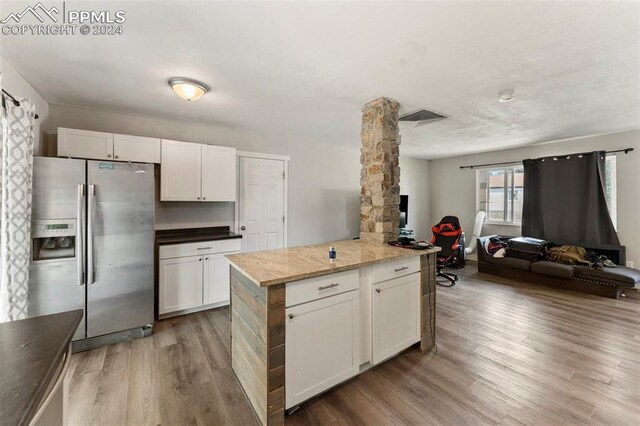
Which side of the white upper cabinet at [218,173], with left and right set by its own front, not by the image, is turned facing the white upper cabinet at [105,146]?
right

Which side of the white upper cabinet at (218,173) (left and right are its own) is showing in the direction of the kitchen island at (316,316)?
front

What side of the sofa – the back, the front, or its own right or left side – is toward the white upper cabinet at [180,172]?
front

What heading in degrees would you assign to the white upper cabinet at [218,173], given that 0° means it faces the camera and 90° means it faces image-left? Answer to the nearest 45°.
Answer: approximately 0°

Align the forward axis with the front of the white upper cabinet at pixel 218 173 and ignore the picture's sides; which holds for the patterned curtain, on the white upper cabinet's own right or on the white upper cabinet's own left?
on the white upper cabinet's own right

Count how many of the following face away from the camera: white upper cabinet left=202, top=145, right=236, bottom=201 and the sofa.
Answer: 0

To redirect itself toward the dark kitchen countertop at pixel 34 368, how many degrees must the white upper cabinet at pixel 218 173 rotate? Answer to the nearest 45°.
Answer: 0° — it already faces it

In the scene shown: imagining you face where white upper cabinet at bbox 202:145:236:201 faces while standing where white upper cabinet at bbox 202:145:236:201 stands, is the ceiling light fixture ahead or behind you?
ahead

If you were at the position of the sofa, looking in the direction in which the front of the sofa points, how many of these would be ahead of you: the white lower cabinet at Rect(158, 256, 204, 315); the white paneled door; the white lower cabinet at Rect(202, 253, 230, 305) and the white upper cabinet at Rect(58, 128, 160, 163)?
4

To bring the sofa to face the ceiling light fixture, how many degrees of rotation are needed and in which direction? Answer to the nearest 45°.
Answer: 0° — it already faces it

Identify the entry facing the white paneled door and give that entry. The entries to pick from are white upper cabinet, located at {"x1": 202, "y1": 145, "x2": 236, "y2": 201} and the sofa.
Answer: the sofa

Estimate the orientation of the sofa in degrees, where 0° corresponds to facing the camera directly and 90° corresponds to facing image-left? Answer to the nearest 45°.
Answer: approximately 45°
